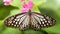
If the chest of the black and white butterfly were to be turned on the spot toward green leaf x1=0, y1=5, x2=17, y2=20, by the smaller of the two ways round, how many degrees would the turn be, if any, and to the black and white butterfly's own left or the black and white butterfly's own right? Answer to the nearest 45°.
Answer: approximately 45° to the black and white butterfly's own left

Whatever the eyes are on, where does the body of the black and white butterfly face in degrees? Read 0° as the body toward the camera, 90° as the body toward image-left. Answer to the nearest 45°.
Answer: approximately 180°
